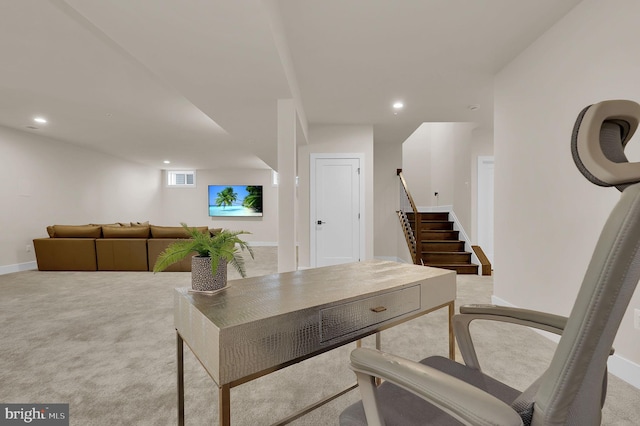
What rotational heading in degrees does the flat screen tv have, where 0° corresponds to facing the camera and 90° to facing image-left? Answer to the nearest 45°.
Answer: approximately 0°

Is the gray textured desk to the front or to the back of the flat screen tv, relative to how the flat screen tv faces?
to the front

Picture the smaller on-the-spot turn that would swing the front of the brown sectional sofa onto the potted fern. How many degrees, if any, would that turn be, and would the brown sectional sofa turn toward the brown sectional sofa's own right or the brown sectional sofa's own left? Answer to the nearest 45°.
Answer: approximately 180°

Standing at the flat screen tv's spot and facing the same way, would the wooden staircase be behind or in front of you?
in front

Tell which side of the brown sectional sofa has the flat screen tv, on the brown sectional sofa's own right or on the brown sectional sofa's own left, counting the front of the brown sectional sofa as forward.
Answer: on the brown sectional sofa's own right

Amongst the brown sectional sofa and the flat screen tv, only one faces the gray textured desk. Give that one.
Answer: the flat screen tv

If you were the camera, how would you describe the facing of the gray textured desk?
facing the viewer and to the right of the viewer

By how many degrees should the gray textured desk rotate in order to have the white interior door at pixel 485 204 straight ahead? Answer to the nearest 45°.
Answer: approximately 90° to its left

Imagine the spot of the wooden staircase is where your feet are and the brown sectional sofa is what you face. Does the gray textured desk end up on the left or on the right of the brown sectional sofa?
left
